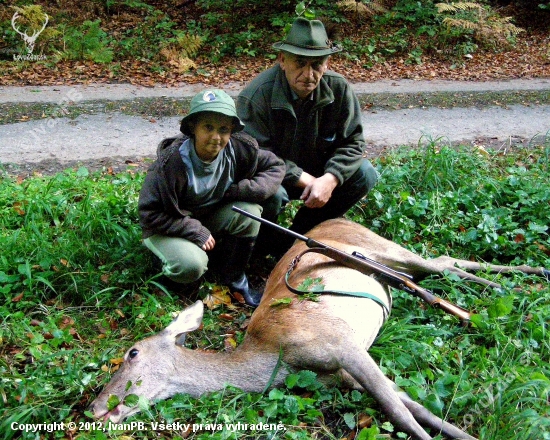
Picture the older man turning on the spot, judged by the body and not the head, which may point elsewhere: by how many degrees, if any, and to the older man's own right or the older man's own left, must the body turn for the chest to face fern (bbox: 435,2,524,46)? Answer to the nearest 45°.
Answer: approximately 180°

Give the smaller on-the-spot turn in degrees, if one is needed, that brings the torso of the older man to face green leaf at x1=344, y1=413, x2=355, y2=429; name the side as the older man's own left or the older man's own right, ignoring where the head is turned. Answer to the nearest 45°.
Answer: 0° — they already face it

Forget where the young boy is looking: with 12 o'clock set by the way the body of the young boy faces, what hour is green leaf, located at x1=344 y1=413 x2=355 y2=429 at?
The green leaf is roughly at 11 o'clock from the young boy.

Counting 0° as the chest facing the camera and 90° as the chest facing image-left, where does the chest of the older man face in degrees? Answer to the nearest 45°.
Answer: approximately 0°

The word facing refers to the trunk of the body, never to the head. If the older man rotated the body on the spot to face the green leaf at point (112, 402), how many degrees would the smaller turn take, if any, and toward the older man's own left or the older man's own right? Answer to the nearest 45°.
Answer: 0° — they already face it

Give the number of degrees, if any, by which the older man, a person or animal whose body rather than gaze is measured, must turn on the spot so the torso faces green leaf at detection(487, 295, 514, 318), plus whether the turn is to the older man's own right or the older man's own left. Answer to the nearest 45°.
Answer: approximately 45° to the older man's own left

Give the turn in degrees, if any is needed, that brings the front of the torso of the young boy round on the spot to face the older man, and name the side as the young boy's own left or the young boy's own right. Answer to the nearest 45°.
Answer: approximately 135° to the young boy's own left

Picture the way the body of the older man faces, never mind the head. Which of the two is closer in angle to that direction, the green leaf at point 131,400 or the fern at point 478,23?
the green leaf

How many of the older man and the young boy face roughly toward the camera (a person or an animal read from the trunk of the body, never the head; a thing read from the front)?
2

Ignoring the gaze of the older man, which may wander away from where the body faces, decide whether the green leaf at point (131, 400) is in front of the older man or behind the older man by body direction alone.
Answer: in front

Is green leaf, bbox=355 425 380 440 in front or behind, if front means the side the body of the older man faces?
in front

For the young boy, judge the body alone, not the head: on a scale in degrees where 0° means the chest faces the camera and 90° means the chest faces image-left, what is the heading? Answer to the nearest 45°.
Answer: approximately 0°
